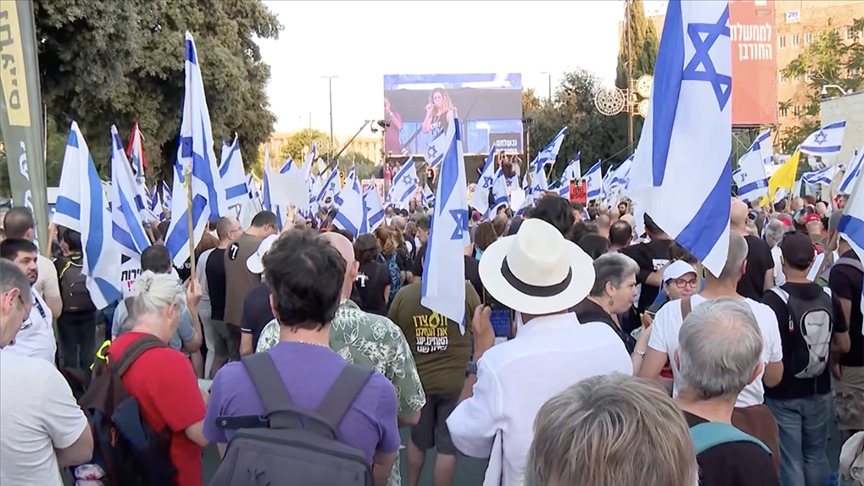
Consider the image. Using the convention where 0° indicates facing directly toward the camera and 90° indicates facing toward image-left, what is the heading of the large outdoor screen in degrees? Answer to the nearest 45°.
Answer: approximately 0°

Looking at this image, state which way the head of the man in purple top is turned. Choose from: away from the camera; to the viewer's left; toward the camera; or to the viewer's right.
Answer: away from the camera

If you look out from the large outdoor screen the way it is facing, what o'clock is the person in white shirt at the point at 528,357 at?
The person in white shirt is roughly at 12 o'clock from the large outdoor screen.

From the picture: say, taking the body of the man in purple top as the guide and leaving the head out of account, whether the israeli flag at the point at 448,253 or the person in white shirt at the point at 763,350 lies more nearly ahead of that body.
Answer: the israeli flag

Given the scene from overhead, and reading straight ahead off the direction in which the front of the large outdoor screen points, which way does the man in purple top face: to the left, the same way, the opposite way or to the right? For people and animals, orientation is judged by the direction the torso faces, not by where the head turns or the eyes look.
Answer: the opposite way

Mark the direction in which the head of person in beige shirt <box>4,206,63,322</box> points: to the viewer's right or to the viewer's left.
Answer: to the viewer's right

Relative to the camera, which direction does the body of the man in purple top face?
away from the camera

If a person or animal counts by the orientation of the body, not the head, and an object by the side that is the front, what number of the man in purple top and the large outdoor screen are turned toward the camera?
1

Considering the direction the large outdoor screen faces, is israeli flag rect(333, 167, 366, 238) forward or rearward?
forward

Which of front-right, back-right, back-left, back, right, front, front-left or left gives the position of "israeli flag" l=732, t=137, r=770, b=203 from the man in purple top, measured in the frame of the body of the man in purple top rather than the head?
front-right

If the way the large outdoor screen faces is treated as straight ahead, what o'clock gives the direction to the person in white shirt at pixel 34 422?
The person in white shirt is roughly at 12 o'clock from the large outdoor screen.
